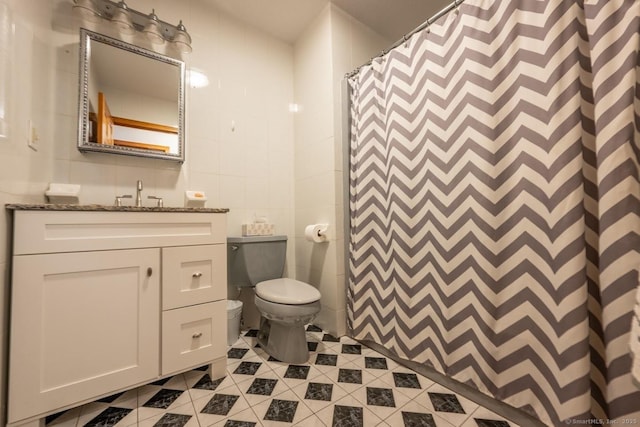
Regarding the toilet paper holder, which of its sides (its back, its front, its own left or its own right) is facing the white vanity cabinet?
front

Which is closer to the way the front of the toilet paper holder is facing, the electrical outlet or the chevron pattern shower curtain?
the electrical outlet

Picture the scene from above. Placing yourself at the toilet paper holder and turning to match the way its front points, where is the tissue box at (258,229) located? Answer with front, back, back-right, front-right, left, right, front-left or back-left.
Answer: front-right

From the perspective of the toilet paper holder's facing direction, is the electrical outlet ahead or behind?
ahead

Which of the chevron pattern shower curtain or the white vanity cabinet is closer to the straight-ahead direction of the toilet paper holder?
the white vanity cabinet

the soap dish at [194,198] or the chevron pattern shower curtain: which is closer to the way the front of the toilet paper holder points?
the soap dish

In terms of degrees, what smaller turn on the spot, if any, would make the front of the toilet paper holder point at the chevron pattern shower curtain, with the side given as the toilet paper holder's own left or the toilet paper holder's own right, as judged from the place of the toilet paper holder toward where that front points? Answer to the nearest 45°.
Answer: approximately 90° to the toilet paper holder's own left

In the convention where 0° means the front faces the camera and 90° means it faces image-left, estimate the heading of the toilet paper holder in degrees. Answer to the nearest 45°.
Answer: approximately 45°
